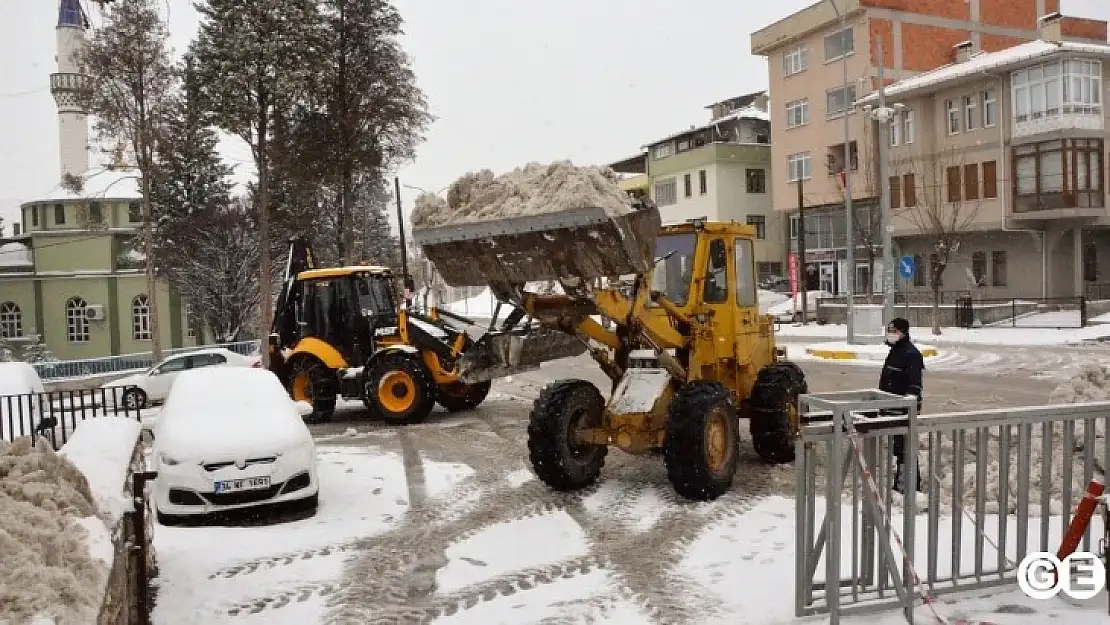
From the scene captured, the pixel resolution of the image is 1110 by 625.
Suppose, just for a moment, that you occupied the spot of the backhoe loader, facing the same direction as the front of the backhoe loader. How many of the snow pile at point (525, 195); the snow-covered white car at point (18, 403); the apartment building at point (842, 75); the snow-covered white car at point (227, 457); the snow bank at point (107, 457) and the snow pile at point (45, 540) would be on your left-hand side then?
1

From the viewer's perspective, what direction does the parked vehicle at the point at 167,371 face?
to the viewer's left

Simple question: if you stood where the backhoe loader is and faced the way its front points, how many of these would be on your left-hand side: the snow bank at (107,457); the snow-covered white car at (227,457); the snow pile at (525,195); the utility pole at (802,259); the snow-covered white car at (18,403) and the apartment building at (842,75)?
2

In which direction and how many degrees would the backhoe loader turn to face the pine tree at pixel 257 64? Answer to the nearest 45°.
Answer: approximately 135° to its left

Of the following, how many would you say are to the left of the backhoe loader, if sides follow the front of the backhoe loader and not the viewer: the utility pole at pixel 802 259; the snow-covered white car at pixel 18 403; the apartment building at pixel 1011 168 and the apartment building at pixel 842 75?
3

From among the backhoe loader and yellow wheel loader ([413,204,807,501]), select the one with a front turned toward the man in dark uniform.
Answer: the backhoe loader

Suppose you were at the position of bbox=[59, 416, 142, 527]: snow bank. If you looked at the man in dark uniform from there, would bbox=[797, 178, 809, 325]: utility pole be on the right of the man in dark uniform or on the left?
left

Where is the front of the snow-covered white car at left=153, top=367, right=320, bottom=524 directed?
toward the camera

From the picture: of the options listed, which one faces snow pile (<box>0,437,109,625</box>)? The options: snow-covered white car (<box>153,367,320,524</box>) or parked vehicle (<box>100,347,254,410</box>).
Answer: the snow-covered white car

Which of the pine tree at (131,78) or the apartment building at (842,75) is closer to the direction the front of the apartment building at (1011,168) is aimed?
the pine tree

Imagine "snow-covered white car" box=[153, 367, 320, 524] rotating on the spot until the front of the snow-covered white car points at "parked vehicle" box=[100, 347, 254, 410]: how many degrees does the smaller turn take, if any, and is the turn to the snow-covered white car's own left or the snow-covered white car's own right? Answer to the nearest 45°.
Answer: approximately 180°

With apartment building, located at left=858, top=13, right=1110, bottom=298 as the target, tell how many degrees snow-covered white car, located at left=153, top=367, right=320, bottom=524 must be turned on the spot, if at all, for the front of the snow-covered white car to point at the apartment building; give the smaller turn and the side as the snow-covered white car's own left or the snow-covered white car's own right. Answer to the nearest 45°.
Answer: approximately 135° to the snow-covered white car's own left
